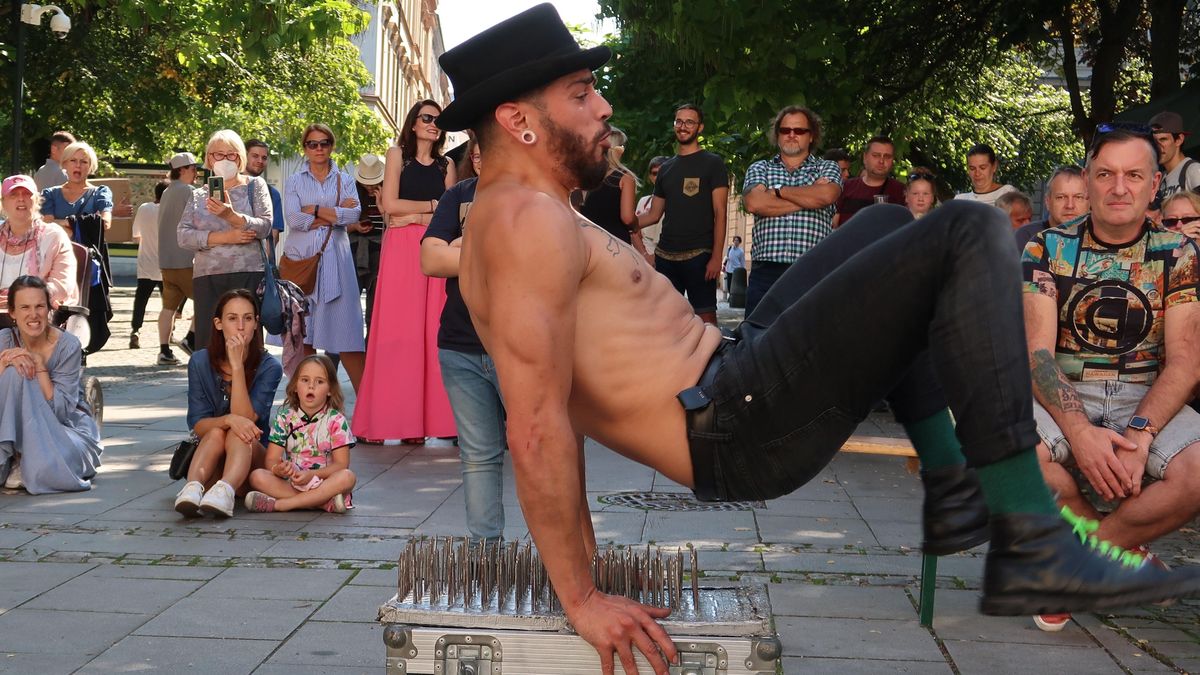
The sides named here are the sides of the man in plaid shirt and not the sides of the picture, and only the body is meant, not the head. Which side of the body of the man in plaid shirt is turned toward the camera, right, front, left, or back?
front

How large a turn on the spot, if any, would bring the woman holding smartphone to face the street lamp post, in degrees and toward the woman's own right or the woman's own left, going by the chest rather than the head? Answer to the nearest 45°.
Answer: approximately 180°

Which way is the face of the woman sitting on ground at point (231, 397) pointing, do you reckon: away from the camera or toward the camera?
toward the camera

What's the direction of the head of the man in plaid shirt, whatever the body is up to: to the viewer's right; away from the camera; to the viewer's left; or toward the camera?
toward the camera

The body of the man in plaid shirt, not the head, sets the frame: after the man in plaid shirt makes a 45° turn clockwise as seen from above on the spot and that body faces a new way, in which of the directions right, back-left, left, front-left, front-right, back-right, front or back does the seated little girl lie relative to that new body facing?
front

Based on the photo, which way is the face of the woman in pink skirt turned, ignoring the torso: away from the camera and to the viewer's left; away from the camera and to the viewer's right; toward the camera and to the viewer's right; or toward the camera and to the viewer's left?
toward the camera and to the viewer's right

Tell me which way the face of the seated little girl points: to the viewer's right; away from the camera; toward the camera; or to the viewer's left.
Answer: toward the camera

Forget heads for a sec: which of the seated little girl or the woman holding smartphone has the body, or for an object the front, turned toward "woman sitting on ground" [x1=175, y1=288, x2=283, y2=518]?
the woman holding smartphone

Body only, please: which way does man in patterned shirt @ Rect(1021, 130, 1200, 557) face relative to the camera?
toward the camera

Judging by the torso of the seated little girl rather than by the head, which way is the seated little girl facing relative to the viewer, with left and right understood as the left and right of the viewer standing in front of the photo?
facing the viewer

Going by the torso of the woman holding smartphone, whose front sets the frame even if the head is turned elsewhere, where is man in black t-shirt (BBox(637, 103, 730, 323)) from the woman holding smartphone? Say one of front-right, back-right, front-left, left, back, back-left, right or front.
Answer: left

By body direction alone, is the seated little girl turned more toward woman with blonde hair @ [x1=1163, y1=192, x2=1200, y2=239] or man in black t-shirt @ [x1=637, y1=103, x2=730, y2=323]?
the woman with blonde hair

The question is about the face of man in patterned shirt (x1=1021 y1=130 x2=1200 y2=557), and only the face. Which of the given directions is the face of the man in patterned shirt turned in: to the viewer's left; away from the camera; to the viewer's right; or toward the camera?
toward the camera

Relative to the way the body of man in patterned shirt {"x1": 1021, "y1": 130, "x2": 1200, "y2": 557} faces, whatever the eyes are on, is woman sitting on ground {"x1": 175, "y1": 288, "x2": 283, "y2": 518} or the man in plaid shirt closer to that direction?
the woman sitting on ground

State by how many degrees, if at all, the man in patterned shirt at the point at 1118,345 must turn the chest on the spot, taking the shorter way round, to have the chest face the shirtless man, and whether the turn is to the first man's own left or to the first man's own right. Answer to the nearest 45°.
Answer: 0° — they already face them

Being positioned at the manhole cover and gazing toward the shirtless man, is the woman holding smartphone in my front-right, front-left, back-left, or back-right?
back-right
